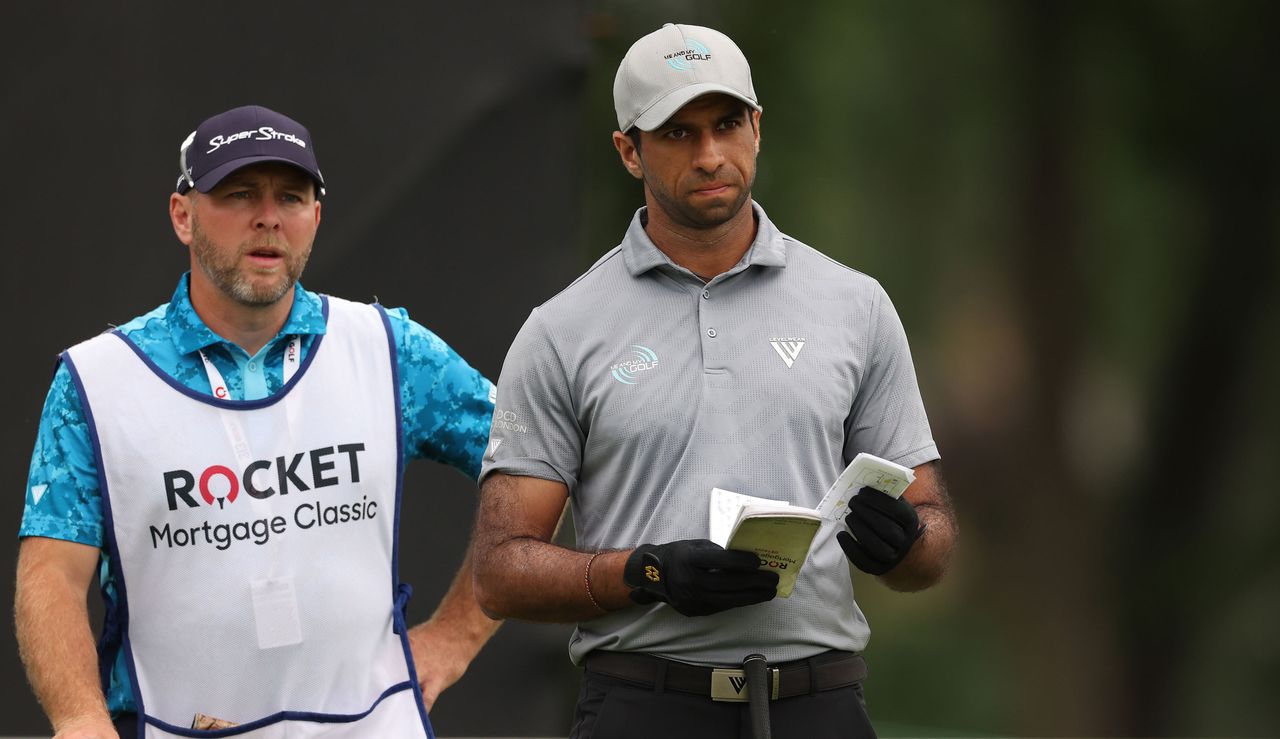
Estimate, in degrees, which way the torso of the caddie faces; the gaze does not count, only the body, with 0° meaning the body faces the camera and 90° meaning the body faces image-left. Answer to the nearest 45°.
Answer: approximately 0°
